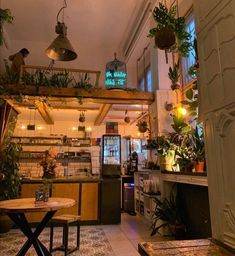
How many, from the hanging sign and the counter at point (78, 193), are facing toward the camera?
2

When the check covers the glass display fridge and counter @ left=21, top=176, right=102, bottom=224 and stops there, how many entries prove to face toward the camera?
2

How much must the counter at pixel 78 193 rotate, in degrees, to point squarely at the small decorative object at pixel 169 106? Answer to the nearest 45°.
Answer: approximately 45° to its left

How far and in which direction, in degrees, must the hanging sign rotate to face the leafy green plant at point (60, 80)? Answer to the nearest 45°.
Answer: approximately 90° to its right

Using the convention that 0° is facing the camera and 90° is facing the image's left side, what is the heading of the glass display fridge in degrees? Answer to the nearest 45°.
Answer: approximately 0°

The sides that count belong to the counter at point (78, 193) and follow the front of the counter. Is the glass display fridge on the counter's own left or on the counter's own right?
on the counter's own left

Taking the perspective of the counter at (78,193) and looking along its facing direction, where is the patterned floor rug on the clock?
The patterned floor rug is roughly at 12 o'clock from the counter.
